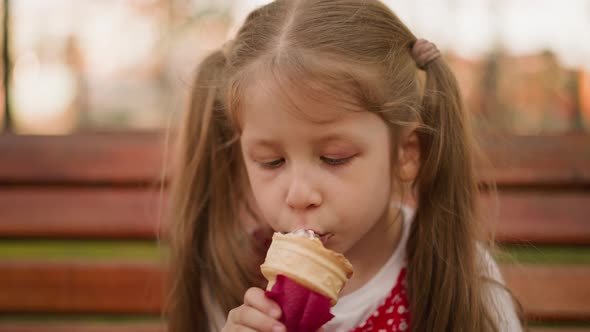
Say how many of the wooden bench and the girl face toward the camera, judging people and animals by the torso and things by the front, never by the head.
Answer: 2

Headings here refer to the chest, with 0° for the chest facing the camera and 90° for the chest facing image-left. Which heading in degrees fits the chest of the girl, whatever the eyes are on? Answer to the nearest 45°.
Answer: approximately 0°

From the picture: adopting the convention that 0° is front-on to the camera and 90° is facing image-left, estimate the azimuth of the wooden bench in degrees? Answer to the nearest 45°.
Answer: approximately 0°
